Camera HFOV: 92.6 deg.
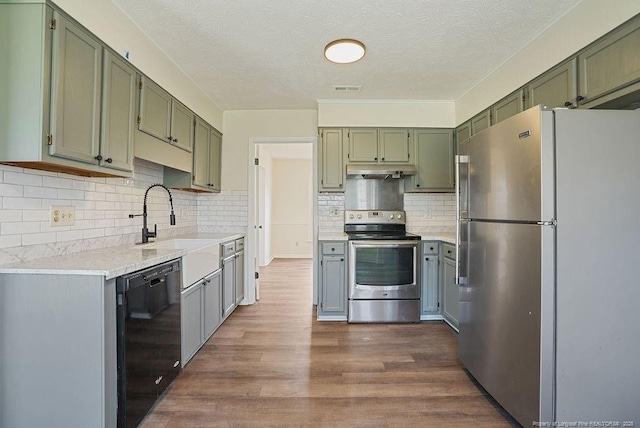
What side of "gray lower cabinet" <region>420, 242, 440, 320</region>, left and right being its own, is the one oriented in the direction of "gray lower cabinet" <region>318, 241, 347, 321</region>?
right

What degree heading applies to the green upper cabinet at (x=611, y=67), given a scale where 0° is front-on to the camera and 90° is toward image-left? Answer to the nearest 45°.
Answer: approximately 45°

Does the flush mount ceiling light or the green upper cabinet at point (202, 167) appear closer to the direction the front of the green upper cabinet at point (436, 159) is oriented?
the flush mount ceiling light

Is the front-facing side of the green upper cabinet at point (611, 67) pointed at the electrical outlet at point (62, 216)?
yes

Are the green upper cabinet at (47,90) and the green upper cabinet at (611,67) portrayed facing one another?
yes
